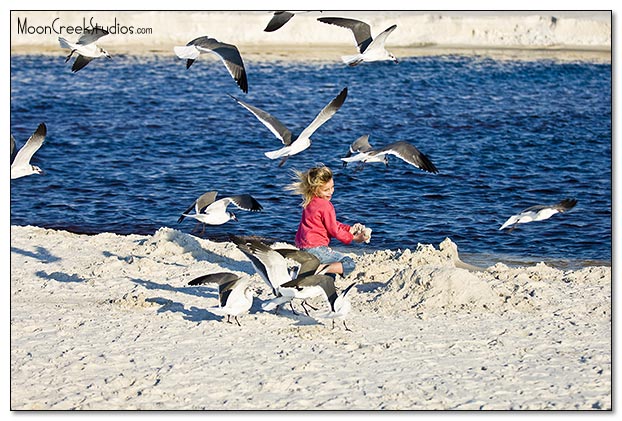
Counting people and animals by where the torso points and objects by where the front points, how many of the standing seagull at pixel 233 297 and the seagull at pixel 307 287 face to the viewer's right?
2

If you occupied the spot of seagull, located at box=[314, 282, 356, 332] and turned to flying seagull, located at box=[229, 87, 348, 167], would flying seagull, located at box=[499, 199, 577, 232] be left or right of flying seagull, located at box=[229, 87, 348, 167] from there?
right

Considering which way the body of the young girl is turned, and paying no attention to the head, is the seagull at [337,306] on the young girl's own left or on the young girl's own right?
on the young girl's own right

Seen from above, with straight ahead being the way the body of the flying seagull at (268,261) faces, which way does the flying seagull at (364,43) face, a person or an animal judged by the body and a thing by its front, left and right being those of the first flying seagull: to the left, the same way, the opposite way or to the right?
the same way

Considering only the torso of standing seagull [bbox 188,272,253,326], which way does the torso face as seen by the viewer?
to the viewer's right

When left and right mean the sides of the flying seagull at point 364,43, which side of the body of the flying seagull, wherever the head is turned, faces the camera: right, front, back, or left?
right

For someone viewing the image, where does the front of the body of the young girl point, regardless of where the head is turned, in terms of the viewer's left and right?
facing to the right of the viewer

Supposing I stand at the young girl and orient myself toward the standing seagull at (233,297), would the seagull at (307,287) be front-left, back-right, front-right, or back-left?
front-left

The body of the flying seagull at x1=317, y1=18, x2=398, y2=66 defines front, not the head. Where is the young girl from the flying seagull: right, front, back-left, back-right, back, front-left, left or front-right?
right
